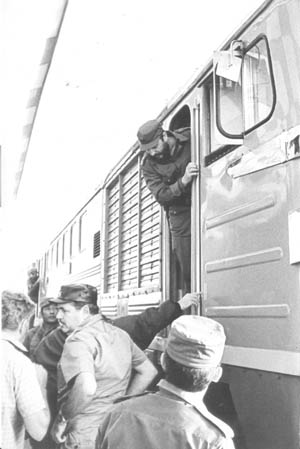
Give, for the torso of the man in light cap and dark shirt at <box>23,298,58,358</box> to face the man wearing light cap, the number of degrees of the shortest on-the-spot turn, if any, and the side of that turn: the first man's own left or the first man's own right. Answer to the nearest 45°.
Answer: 0° — they already face them

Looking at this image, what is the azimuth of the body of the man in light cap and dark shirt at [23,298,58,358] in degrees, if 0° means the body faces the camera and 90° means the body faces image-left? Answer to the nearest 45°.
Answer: approximately 315°

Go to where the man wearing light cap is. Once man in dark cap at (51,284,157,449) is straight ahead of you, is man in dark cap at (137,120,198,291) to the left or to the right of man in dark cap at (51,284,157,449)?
right

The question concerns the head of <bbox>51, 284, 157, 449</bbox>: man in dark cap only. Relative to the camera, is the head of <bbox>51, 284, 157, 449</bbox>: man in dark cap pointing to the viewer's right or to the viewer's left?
to the viewer's left

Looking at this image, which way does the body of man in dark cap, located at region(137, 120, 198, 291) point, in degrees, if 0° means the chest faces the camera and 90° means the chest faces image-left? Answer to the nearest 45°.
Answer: approximately 45°

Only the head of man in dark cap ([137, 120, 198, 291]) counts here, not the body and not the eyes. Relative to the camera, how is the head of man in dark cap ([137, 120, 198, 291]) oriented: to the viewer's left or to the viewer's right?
to the viewer's left
